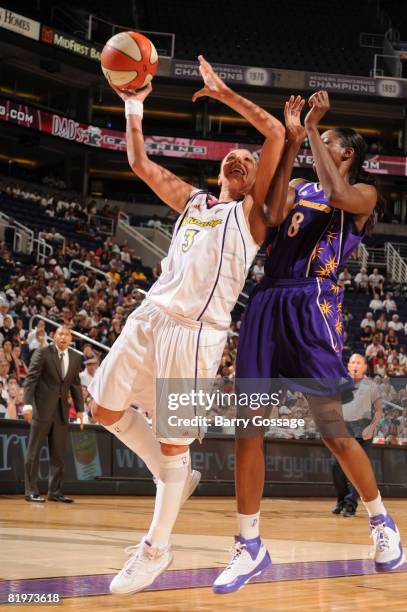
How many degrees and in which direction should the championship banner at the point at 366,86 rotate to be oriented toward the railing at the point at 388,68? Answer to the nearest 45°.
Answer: approximately 135° to its left

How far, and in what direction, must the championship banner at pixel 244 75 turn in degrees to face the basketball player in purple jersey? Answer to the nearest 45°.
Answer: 0° — it already faces them

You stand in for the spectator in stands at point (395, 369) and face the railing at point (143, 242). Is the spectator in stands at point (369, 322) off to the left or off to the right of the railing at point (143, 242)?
right

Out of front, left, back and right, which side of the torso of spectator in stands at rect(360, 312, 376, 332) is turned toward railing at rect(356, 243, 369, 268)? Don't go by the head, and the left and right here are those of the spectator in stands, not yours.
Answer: back

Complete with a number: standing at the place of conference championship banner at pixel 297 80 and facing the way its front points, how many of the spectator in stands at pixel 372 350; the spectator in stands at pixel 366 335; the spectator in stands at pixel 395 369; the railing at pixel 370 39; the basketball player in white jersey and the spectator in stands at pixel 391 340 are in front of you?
5
